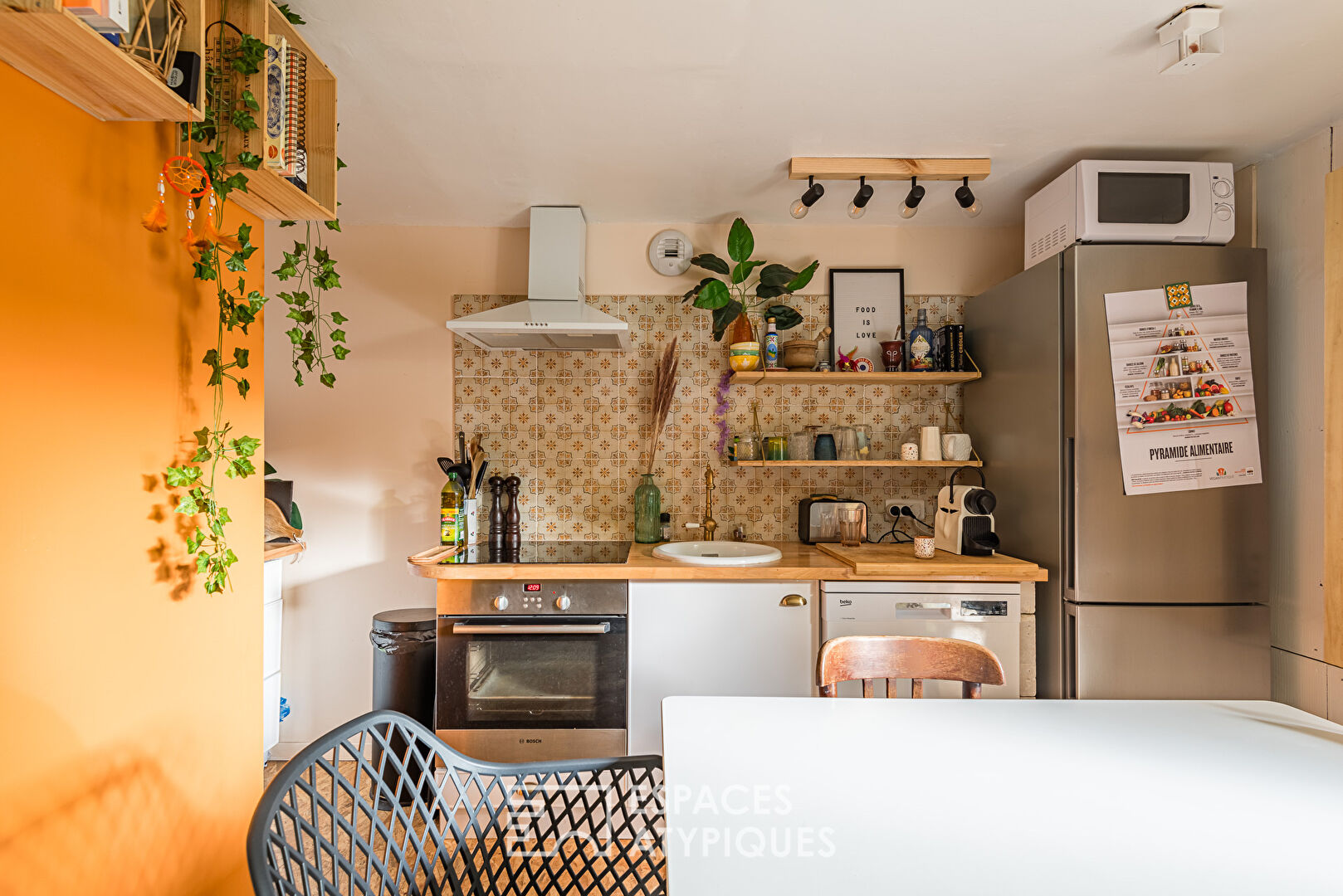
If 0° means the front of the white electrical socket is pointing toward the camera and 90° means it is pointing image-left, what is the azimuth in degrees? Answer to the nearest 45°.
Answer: approximately 0°

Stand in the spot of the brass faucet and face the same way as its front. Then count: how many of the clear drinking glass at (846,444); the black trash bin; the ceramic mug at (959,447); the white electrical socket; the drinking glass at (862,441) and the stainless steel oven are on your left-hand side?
4

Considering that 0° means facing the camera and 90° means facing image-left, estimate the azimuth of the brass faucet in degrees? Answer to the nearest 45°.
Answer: approximately 0°

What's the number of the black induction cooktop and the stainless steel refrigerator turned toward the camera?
2
